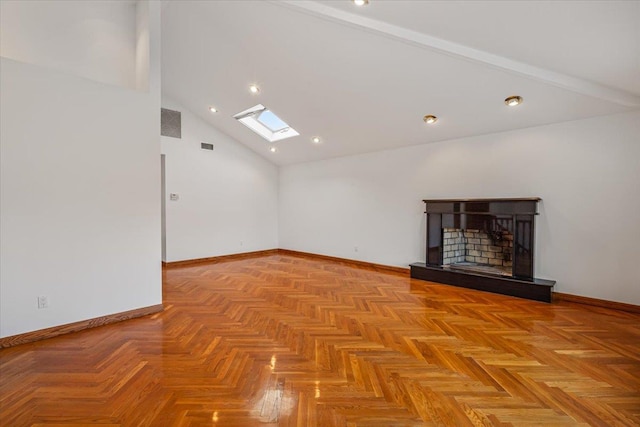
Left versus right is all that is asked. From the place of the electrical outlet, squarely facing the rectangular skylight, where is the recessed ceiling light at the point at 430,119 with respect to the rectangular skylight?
right

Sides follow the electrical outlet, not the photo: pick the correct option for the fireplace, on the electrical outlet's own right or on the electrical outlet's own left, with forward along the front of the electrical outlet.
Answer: on the electrical outlet's own left

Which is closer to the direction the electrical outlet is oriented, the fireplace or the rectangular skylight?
the fireplace

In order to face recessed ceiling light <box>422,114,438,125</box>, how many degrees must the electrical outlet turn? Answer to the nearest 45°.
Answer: approximately 90° to its left

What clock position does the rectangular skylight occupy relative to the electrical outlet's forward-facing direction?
The rectangular skylight is roughly at 8 o'clock from the electrical outlet.

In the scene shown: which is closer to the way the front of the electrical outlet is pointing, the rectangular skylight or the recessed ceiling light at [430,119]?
the recessed ceiling light

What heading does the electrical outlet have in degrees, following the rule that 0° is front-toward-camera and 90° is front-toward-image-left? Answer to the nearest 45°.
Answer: approximately 0°
